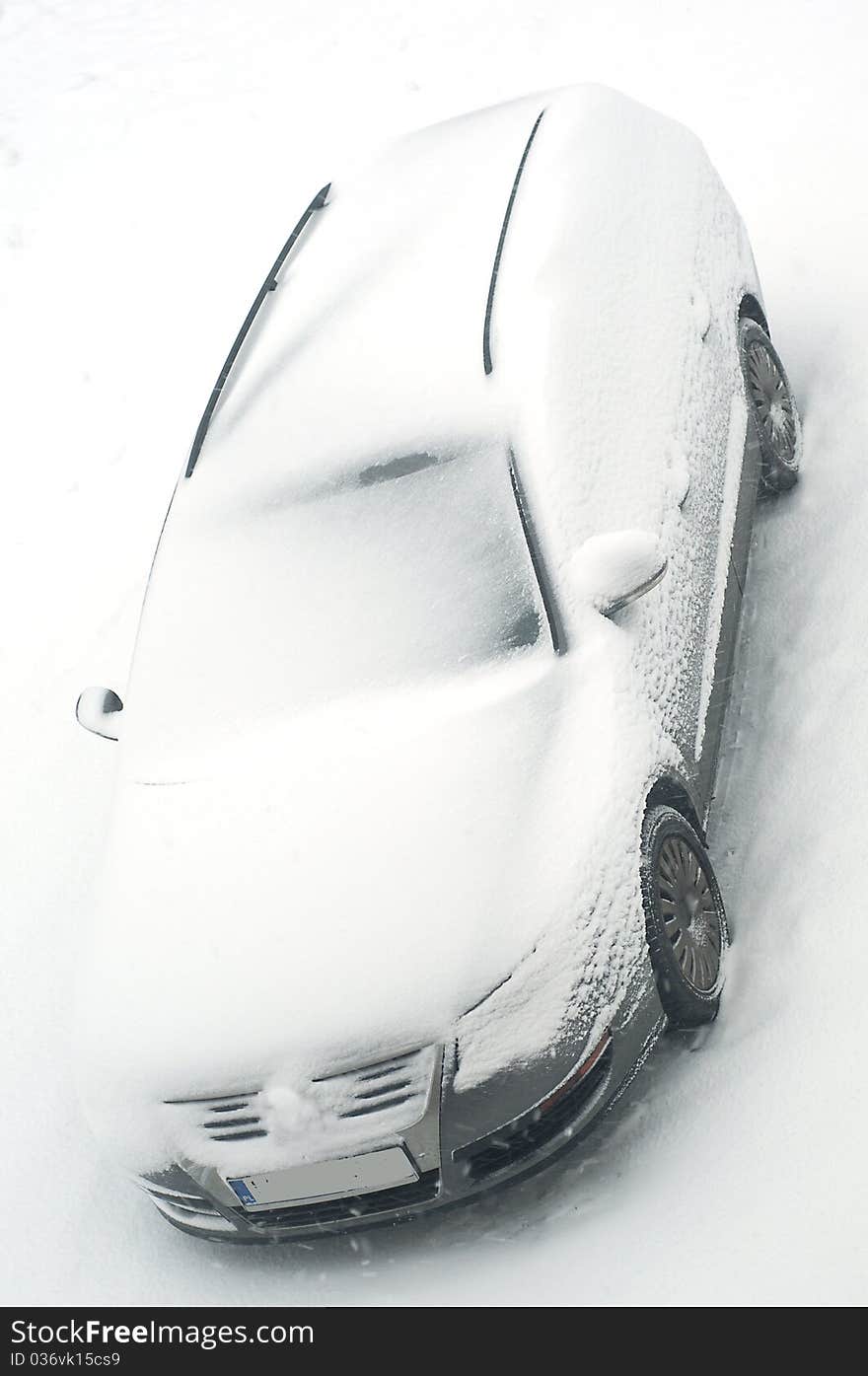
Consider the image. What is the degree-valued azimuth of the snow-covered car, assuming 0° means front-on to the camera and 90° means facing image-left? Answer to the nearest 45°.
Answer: approximately 45°
